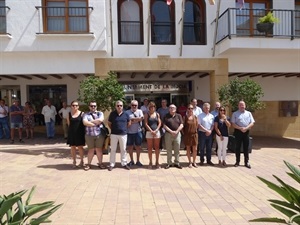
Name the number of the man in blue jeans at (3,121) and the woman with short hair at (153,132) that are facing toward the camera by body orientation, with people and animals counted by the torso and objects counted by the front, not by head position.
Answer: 2

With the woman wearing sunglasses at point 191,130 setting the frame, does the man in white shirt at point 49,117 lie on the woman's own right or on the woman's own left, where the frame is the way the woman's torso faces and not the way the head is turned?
on the woman's own right

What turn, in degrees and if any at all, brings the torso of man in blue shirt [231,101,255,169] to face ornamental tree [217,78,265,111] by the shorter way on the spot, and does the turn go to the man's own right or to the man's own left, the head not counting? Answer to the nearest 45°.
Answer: approximately 180°

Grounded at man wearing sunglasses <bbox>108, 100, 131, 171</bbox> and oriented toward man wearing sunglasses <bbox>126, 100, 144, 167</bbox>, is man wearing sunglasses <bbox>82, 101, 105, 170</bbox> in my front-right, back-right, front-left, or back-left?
back-left

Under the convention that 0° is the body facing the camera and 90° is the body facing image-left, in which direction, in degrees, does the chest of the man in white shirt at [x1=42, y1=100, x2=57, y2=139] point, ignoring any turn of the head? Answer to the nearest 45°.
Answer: approximately 0°

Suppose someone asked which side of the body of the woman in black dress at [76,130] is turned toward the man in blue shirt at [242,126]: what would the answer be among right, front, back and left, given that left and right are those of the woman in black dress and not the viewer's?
left

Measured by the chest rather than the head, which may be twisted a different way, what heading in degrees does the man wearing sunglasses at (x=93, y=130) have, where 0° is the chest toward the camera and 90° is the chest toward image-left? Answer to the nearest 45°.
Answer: approximately 0°

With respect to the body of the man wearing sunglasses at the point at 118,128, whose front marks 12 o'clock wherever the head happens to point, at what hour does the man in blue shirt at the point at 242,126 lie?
The man in blue shirt is roughly at 9 o'clock from the man wearing sunglasses.
